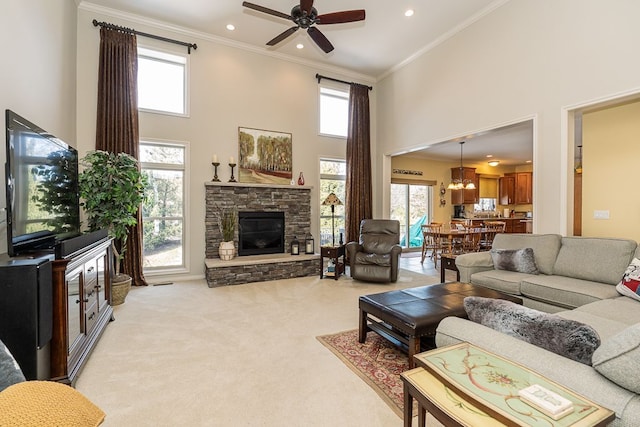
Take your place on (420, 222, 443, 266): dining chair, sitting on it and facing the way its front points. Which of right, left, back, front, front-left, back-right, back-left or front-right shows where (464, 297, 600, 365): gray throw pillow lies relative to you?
back-right

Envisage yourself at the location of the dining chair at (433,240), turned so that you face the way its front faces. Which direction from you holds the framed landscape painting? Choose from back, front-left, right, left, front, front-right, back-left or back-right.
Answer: back

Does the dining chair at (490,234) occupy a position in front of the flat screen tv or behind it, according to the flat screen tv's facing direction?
in front

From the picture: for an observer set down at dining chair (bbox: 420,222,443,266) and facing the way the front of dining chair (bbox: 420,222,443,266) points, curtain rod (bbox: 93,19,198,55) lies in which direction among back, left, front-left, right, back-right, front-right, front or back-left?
back

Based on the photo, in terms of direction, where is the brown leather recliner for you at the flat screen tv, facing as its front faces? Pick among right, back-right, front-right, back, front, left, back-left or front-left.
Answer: front-left

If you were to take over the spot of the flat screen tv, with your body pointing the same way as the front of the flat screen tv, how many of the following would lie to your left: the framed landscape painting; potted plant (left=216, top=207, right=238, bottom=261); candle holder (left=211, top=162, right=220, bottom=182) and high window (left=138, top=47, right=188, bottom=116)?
4

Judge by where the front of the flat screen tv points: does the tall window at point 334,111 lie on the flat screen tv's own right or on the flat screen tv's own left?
on the flat screen tv's own left

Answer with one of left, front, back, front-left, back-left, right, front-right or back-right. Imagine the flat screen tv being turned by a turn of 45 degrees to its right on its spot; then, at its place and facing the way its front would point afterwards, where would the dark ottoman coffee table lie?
front-left

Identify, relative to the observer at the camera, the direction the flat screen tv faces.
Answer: facing the viewer and to the right of the viewer

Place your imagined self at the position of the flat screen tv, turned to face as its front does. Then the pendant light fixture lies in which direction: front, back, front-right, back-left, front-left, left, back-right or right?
front-left

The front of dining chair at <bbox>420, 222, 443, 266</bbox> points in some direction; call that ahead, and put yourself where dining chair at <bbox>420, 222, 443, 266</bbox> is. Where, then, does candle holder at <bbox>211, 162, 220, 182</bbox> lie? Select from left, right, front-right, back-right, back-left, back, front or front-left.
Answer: back

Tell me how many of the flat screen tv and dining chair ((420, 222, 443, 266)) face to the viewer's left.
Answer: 0

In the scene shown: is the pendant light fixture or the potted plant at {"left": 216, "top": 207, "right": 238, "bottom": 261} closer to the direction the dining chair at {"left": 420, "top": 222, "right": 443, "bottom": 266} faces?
the pendant light fixture

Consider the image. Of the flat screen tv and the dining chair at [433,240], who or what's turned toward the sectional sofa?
the flat screen tv

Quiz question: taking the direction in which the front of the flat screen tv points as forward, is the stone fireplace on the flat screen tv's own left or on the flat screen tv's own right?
on the flat screen tv's own left

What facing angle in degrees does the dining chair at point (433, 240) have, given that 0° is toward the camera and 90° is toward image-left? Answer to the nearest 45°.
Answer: approximately 225°

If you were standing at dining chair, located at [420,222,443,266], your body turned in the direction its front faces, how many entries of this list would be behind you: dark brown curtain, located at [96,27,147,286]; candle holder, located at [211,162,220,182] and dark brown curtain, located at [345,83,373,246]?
3

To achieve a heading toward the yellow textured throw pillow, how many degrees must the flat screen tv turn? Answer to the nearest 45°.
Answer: approximately 45° to its right

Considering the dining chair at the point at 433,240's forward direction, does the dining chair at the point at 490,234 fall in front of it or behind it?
in front
